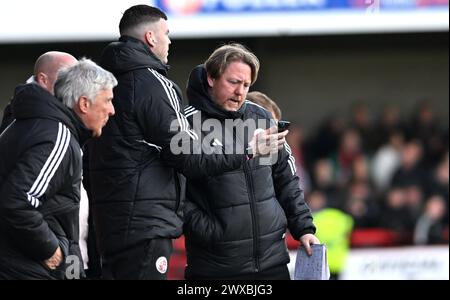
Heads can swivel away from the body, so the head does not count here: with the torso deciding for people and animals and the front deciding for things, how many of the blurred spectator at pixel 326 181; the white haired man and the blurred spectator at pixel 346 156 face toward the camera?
2

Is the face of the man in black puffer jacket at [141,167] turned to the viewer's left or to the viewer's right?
to the viewer's right

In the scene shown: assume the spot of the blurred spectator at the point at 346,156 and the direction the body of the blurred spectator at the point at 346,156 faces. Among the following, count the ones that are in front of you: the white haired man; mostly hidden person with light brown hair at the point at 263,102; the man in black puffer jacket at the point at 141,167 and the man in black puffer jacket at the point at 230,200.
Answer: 4

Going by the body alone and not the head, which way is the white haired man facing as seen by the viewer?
to the viewer's right

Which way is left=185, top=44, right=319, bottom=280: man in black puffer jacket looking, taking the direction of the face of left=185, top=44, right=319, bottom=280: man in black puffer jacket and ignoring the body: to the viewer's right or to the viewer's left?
to the viewer's right

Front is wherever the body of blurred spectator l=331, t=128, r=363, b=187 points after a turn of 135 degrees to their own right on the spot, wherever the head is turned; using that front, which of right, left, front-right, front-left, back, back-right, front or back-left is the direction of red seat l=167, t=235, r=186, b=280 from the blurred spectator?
left

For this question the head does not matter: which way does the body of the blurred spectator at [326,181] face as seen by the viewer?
toward the camera

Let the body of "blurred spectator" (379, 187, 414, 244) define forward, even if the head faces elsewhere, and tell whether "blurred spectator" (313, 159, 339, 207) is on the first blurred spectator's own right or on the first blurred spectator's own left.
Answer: on the first blurred spectator's own right

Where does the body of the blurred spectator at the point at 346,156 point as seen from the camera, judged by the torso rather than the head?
toward the camera

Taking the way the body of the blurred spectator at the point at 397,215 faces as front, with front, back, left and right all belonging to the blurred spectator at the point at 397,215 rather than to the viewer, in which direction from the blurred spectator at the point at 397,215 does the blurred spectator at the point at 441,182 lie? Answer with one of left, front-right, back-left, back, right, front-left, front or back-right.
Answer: back-left
